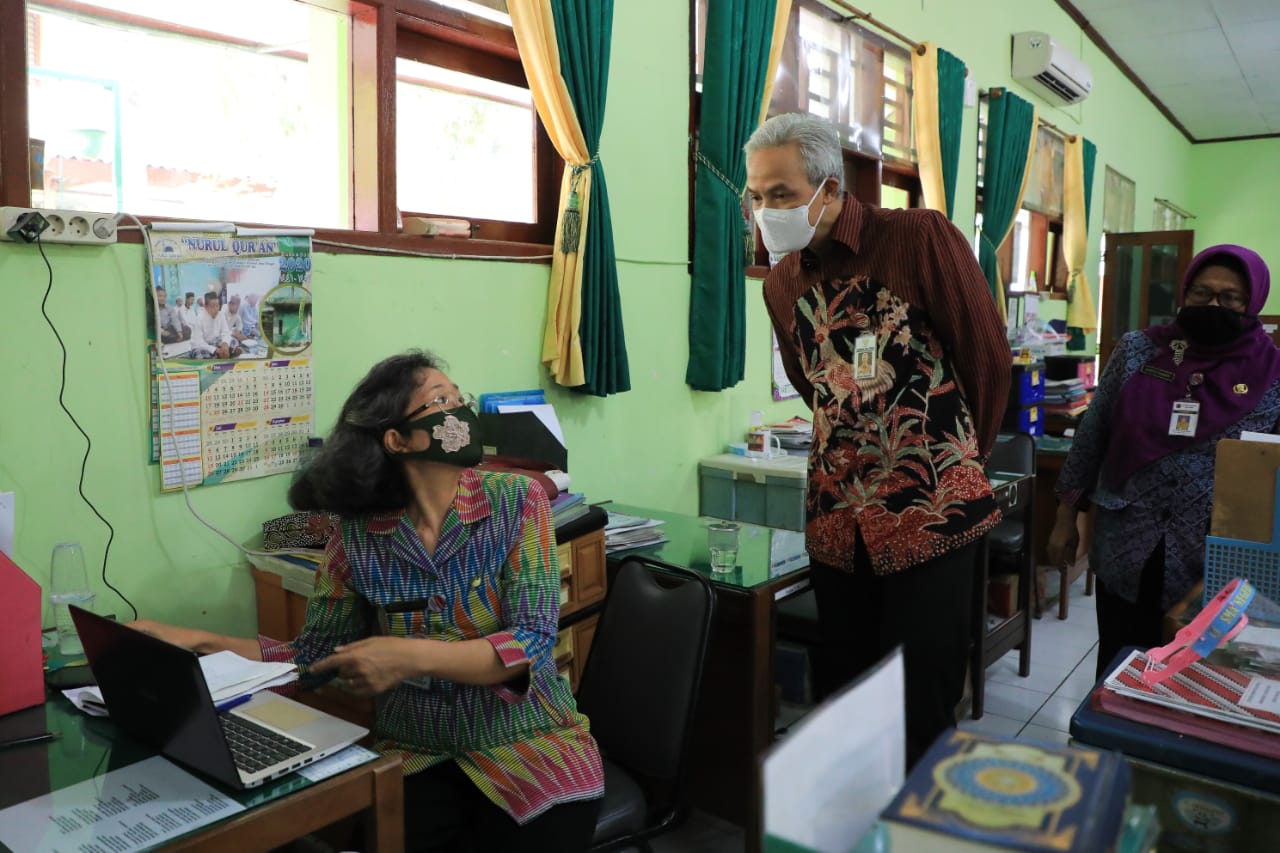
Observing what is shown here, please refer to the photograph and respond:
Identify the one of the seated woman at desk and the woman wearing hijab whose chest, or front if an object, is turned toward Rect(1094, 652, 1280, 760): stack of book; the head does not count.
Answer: the woman wearing hijab

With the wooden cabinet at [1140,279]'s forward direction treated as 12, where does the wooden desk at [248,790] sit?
The wooden desk is roughly at 12 o'clock from the wooden cabinet.

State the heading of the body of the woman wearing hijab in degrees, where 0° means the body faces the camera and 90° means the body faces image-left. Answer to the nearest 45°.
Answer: approximately 0°

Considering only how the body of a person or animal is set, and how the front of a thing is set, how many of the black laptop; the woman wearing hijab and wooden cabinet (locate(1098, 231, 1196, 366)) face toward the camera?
2

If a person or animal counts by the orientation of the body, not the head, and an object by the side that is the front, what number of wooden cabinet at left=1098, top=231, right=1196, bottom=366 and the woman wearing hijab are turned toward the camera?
2

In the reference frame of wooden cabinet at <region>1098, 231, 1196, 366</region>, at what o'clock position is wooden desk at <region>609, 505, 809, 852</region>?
The wooden desk is roughly at 12 o'clock from the wooden cabinet.

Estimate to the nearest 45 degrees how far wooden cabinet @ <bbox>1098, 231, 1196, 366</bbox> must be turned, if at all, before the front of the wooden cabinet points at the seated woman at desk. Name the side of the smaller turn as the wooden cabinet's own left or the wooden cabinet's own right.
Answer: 0° — it already faces them

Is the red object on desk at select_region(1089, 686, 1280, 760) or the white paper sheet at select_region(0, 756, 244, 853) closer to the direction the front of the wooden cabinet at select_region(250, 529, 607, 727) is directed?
the red object on desk
